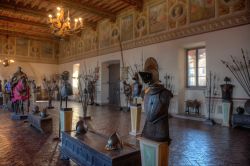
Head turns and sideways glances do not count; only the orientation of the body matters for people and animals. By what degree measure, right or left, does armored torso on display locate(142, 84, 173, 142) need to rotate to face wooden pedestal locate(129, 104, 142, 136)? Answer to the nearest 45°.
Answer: approximately 135° to its right

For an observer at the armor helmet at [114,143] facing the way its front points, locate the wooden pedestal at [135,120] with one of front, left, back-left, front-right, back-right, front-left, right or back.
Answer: back-right

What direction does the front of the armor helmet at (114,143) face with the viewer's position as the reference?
facing the viewer and to the left of the viewer

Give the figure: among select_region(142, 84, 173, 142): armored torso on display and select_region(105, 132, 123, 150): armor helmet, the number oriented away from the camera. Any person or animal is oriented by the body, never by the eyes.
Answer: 0

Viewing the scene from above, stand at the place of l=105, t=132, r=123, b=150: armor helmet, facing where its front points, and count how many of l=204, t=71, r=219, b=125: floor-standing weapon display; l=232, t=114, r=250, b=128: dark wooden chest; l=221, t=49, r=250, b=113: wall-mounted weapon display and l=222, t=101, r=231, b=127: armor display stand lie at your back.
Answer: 4

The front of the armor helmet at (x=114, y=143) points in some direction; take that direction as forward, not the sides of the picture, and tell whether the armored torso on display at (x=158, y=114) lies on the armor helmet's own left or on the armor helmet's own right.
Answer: on the armor helmet's own left

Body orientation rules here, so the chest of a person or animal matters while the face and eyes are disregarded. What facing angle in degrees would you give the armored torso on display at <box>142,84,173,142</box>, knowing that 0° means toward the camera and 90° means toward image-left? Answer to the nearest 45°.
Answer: approximately 45°

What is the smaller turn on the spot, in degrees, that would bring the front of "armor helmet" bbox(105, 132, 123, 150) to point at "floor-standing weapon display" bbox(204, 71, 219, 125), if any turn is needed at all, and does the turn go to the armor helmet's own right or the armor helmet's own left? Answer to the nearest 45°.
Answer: approximately 180°

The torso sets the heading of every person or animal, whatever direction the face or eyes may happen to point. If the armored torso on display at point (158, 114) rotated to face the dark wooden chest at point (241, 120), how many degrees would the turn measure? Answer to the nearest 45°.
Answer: approximately 180°
